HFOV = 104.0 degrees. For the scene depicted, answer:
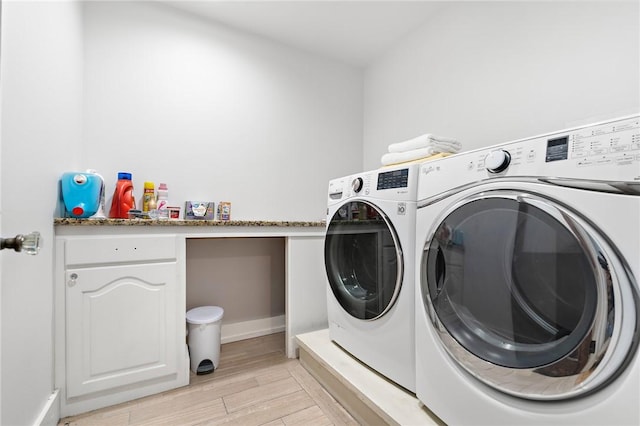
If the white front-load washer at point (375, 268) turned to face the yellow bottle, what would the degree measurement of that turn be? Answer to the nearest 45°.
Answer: approximately 45° to its right

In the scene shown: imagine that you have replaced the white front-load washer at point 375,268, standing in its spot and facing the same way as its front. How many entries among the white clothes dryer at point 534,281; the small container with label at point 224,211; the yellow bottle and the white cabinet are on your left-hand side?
1

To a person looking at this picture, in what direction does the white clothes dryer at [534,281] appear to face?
facing the viewer and to the left of the viewer

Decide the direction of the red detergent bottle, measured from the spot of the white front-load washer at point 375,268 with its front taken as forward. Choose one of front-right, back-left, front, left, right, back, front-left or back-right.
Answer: front-right

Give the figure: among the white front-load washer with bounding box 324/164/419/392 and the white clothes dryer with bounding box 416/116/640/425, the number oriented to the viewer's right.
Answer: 0

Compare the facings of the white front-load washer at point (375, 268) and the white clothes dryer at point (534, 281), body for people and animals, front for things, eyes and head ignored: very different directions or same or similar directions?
same or similar directions

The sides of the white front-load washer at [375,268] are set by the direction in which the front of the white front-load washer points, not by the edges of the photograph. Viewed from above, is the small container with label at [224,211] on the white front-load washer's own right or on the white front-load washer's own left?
on the white front-load washer's own right

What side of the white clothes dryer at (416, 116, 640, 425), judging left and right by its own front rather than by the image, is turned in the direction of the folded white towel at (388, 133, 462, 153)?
right

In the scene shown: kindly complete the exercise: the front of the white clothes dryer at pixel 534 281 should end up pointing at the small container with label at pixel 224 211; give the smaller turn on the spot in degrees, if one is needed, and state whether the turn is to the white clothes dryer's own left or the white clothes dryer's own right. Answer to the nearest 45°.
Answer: approximately 45° to the white clothes dryer's own right

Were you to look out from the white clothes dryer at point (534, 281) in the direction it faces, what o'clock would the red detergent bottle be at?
The red detergent bottle is roughly at 1 o'clock from the white clothes dryer.

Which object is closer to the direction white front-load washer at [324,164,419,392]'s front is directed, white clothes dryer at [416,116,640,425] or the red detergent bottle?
the red detergent bottle

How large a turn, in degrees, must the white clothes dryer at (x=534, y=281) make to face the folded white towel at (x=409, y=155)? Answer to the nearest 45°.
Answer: approximately 90° to its right

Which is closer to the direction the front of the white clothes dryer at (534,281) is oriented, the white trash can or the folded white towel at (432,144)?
the white trash can
